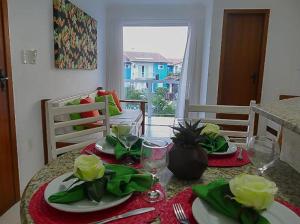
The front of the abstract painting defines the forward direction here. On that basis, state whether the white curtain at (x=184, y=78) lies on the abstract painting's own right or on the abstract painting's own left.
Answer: on the abstract painting's own left

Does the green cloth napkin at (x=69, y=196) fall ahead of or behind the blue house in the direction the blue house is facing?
ahead

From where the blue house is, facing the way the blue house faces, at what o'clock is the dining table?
The dining table is roughly at 12 o'clock from the blue house.

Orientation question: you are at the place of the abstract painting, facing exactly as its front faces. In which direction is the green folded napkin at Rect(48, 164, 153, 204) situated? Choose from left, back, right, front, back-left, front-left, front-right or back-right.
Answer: front-right

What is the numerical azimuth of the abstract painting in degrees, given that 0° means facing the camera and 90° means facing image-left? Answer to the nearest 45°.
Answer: approximately 315°

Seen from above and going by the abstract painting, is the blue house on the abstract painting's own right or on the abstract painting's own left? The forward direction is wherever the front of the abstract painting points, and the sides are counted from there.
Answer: on the abstract painting's own left

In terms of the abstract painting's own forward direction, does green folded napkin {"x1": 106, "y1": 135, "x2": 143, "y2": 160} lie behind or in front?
in front

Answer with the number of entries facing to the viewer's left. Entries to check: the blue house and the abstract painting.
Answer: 0

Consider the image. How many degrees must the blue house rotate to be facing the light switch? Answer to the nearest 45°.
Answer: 0° — it already faces it

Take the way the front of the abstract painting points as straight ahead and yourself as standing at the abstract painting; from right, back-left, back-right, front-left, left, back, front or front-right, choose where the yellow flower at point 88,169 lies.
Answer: front-right

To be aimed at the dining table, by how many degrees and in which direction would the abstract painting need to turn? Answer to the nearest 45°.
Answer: approximately 45° to its right

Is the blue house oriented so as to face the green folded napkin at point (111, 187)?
yes

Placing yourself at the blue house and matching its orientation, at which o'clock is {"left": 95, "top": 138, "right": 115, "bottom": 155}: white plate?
The white plate is roughly at 12 o'clock from the blue house.

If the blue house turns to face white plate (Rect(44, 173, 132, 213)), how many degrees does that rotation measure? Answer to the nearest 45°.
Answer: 0° — it already faces it

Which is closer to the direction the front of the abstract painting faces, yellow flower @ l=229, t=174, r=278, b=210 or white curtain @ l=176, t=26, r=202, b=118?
the yellow flower

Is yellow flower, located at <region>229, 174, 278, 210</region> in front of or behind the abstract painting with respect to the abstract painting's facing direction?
in front

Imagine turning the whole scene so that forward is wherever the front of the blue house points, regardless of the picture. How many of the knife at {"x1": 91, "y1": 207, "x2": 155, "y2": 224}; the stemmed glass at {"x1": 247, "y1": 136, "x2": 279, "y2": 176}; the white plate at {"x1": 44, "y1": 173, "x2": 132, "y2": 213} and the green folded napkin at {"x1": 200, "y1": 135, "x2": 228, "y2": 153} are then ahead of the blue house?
4
